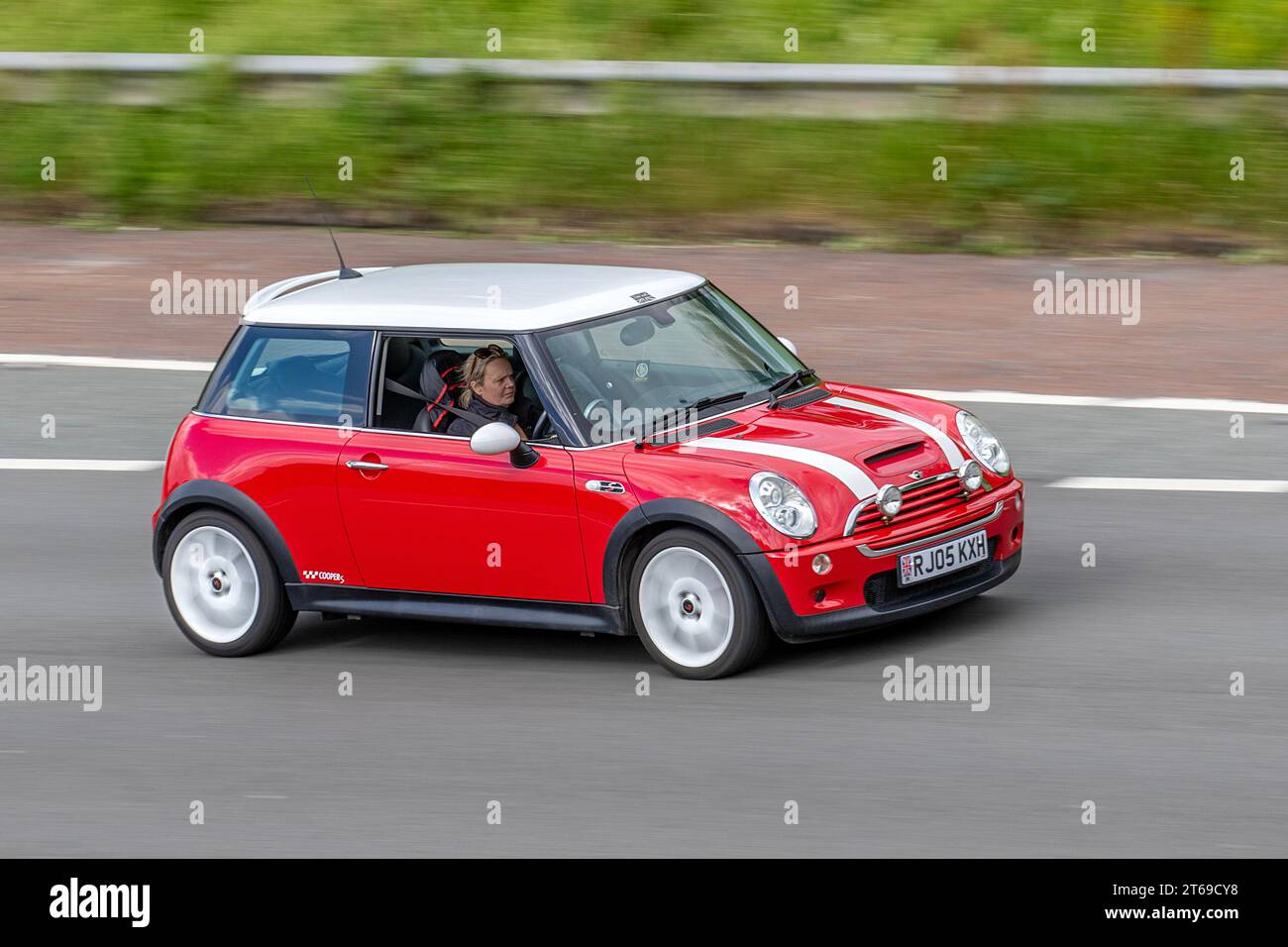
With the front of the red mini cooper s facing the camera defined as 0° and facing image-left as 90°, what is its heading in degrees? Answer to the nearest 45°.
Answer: approximately 315°

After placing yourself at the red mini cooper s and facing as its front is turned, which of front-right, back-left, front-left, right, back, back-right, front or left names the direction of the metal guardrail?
back-left
